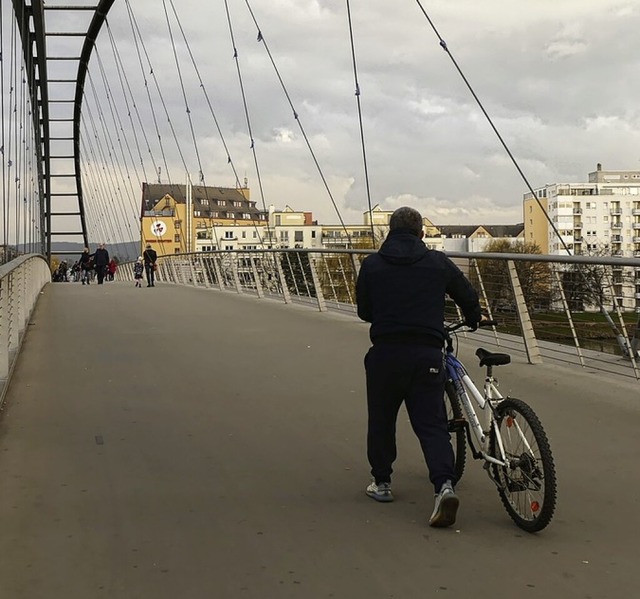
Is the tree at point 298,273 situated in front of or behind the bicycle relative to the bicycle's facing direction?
in front

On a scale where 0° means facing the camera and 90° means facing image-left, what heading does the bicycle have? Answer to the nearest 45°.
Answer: approximately 135°

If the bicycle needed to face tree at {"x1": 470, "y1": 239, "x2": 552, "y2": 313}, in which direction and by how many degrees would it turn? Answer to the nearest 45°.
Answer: approximately 45° to its right

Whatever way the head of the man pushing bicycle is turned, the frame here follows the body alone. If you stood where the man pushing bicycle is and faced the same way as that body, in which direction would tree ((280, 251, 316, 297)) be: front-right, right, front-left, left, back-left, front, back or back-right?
front

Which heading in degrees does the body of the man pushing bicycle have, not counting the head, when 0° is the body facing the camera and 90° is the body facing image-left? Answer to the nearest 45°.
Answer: approximately 180°

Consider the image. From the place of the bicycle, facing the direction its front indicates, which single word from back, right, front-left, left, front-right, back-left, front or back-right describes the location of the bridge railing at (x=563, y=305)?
front-right

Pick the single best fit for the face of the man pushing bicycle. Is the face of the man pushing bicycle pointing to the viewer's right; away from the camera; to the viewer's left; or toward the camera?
away from the camera

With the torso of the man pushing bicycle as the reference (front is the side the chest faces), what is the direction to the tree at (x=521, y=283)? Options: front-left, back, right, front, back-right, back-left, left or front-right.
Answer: front
